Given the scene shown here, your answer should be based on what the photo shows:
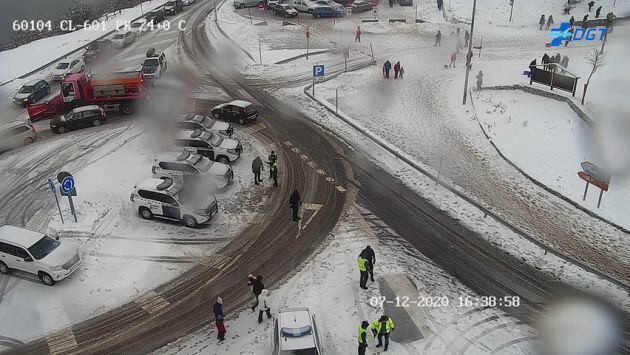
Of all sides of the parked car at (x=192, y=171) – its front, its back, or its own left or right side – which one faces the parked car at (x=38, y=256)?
right

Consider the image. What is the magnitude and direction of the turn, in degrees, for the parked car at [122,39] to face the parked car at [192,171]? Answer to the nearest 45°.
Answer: approximately 45° to its left

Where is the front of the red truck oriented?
to the viewer's left

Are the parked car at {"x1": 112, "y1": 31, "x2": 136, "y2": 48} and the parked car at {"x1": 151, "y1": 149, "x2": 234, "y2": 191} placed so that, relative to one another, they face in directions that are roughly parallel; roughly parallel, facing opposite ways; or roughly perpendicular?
roughly perpendicular

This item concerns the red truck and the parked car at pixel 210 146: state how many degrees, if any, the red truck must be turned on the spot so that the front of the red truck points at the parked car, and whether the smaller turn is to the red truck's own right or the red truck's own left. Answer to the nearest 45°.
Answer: approximately 135° to the red truck's own left

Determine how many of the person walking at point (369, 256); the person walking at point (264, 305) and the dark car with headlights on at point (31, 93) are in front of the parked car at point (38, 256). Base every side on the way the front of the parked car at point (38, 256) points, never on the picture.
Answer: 2

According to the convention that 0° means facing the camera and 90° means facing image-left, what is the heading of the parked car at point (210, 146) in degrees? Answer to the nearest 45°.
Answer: approximately 315°

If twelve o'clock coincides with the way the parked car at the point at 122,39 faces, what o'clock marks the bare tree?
The bare tree is roughly at 9 o'clock from the parked car.

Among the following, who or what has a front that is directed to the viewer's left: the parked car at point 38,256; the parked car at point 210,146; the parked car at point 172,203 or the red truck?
the red truck

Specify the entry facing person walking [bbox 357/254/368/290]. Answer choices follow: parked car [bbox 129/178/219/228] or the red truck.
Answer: the parked car

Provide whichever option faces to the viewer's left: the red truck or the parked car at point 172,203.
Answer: the red truck

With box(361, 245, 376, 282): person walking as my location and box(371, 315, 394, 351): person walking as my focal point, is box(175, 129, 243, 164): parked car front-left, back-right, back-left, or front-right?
back-right

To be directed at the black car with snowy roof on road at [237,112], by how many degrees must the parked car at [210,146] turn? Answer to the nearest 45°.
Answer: approximately 135° to its left

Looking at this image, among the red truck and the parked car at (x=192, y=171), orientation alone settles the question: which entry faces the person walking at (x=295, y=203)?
the parked car
